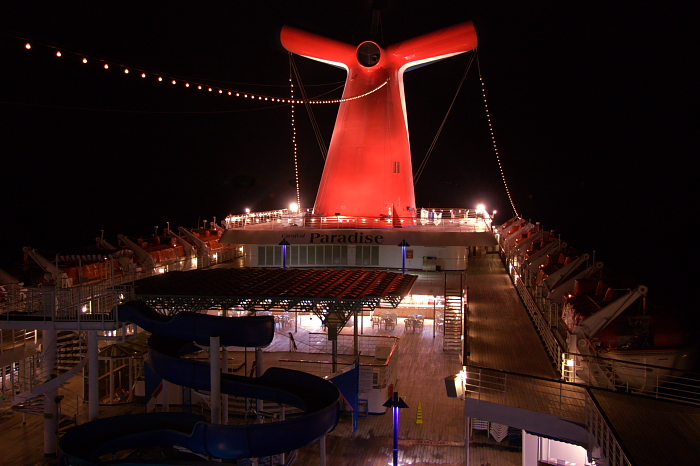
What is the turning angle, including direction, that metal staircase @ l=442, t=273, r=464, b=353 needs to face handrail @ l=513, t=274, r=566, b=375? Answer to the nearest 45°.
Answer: approximately 45° to its left

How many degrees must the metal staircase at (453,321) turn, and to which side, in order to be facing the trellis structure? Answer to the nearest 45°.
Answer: approximately 45° to its right

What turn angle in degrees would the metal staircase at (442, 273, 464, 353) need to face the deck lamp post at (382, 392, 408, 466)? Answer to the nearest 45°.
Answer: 0° — it already faces it

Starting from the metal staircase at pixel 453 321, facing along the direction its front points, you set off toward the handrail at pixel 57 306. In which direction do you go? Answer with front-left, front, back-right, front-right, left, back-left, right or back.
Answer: front-right

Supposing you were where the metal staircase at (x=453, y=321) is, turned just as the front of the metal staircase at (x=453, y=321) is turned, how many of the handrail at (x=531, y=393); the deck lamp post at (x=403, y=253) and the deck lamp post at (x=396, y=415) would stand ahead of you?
2

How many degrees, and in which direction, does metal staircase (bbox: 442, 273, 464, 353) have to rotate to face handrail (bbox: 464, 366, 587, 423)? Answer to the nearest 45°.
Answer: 0° — it already faces it

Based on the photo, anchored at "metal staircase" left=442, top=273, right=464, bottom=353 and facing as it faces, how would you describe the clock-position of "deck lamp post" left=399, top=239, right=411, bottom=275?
The deck lamp post is roughly at 5 o'clock from the metal staircase.

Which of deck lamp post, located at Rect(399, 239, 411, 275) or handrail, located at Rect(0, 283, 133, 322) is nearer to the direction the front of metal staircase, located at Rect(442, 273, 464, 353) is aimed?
the handrail

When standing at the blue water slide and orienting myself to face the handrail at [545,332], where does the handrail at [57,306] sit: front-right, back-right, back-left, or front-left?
back-left

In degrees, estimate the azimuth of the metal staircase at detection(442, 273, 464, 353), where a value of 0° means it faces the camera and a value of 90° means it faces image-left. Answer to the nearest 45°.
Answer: approximately 0°

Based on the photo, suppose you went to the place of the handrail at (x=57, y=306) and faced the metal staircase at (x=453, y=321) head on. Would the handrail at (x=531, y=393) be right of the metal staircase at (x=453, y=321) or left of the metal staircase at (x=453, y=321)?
right
